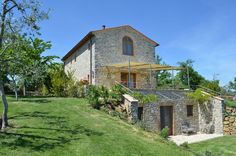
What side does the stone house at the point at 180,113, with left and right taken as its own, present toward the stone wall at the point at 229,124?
left

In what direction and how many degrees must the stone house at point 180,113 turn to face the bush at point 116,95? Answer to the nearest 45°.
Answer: approximately 45° to its right

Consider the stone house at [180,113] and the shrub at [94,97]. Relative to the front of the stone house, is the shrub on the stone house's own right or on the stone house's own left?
on the stone house's own right

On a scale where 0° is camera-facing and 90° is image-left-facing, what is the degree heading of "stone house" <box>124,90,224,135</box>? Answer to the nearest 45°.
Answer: approximately 0°
